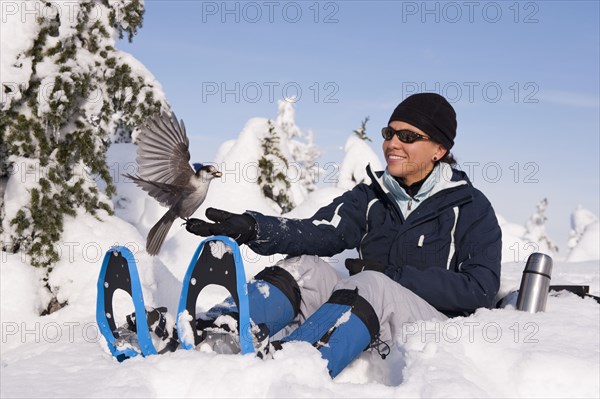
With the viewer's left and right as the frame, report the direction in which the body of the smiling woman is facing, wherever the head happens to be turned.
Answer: facing the viewer and to the left of the viewer

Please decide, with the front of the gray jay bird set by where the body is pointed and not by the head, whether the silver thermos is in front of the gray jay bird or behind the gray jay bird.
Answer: in front

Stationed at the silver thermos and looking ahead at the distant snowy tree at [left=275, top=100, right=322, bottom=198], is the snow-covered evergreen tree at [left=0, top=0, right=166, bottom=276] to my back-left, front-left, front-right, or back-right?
front-left

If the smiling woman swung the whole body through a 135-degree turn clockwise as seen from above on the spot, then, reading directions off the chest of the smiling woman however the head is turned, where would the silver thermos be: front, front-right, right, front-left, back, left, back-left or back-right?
right

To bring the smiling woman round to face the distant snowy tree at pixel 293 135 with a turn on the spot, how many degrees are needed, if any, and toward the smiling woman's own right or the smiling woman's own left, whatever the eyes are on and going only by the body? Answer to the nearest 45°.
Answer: approximately 135° to the smiling woman's own right

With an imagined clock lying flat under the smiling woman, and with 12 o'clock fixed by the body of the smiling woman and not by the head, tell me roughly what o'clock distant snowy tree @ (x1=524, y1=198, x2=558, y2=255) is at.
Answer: The distant snowy tree is roughly at 5 o'clock from the smiling woman.

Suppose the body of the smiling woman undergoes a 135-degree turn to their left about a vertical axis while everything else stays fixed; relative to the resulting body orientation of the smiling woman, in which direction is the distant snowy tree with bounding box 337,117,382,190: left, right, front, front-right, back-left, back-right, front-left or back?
left

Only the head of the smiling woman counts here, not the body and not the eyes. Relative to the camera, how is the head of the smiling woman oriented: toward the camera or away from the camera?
toward the camera

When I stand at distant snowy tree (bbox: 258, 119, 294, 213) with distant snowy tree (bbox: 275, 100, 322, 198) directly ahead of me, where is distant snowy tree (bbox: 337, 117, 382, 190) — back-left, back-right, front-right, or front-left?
front-right

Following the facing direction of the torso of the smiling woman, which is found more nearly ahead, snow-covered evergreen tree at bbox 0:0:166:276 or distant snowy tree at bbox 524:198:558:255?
the snow-covered evergreen tree

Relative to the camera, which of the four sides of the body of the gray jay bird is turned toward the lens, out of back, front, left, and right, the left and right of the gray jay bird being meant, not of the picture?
right

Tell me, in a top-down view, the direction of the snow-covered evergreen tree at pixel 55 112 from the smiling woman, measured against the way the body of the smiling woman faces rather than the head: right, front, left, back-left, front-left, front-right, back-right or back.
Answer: right

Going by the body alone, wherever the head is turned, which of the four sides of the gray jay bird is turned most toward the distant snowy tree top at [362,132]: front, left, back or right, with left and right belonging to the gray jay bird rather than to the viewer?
left

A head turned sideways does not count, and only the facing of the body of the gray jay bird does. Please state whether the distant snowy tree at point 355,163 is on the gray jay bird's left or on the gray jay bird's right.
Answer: on the gray jay bird's left

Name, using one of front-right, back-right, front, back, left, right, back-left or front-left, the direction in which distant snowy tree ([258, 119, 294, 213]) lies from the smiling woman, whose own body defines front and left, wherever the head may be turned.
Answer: back-right
